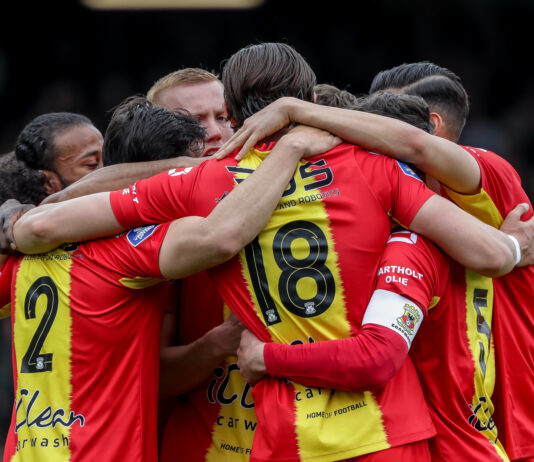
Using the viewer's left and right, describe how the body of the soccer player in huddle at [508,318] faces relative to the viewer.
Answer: facing to the left of the viewer

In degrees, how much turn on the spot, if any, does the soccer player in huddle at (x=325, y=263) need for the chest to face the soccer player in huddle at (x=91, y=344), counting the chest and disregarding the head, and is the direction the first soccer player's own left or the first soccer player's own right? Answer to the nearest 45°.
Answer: approximately 90° to the first soccer player's own left

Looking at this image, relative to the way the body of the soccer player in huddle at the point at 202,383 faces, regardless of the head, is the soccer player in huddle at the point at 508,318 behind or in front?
in front

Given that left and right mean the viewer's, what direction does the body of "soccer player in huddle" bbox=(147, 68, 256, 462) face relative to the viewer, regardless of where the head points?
facing the viewer and to the right of the viewer

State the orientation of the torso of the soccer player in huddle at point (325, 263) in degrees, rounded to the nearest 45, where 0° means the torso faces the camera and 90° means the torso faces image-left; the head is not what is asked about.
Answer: approximately 180°

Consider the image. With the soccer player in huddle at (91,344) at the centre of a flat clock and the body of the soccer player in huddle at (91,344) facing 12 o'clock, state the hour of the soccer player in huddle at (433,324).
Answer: the soccer player in huddle at (433,324) is roughly at 2 o'clock from the soccer player in huddle at (91,344).

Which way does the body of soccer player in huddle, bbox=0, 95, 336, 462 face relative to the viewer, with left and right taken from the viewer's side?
facing away from the viewer and to the right of the viewer

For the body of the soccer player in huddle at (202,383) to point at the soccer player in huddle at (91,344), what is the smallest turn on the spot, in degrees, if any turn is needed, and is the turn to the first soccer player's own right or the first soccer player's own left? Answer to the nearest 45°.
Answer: approximately 90° to the first soccer player's own right

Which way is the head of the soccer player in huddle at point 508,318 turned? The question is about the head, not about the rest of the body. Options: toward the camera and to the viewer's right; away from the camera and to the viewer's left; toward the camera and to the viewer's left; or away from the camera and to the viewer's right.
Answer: away from the camera and to the viewer's left
